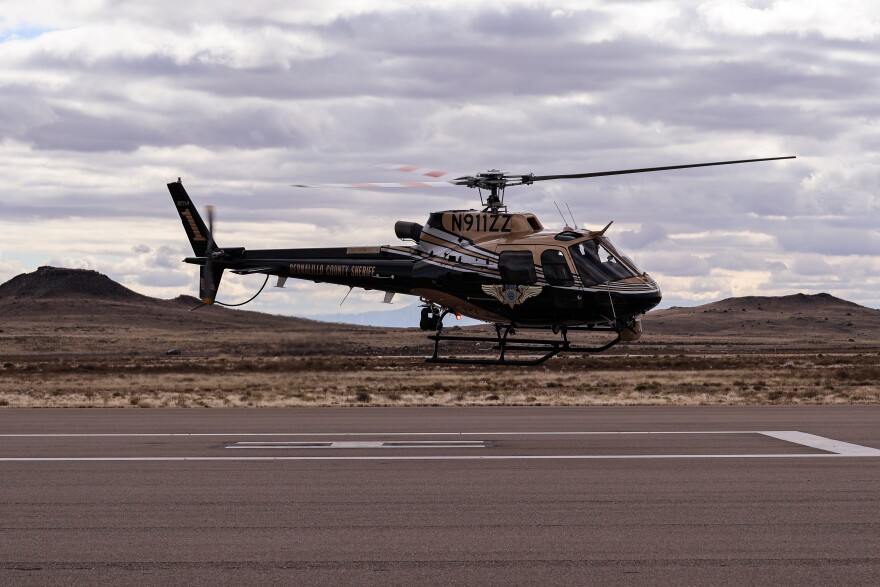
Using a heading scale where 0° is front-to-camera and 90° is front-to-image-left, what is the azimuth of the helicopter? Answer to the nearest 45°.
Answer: approximately 315°
